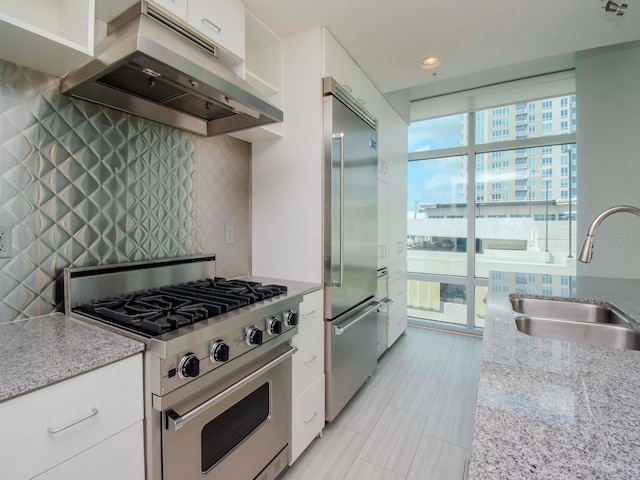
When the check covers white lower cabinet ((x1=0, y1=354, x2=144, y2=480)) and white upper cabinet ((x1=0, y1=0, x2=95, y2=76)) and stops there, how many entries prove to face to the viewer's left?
0

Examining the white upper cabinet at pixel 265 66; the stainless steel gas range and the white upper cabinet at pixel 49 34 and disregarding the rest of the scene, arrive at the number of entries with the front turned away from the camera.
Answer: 0

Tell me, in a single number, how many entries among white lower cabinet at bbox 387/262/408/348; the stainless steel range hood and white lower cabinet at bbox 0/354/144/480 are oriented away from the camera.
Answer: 0

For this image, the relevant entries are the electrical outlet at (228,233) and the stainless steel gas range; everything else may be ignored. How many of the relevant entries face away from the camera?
0

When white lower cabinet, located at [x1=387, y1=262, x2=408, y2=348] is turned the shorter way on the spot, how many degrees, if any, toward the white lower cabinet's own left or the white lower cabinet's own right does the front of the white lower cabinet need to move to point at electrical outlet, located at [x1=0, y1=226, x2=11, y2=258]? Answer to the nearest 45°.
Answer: approximately 135° to the white lower cabinet's own right

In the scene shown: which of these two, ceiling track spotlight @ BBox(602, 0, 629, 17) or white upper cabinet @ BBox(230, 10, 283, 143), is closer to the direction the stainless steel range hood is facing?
the ceiling track spotlight

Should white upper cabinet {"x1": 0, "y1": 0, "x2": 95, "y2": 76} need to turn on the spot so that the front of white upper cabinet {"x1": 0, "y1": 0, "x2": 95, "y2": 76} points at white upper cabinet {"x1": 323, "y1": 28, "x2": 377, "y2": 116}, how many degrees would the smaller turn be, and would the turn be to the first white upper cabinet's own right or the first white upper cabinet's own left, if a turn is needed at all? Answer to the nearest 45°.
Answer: approximately 45° to the first white upper cabinet's own left
